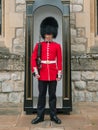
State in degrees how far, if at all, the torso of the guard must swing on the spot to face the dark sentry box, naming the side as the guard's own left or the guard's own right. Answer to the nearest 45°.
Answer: approximately 135° to the guard's own left

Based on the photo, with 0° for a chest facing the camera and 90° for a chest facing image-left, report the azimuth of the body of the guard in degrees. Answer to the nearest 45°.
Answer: approximately 0°
